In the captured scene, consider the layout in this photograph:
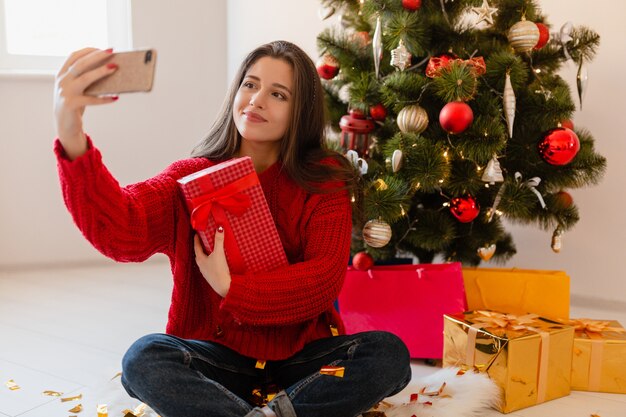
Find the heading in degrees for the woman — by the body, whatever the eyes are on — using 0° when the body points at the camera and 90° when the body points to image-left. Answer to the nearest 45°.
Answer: approximately 0°

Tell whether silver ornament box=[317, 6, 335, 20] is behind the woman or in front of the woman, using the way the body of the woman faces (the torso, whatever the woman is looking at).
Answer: behind

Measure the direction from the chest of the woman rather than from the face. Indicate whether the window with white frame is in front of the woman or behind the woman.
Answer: behind

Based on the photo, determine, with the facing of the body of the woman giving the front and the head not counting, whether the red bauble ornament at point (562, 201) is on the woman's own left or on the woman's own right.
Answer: on the woman's own left

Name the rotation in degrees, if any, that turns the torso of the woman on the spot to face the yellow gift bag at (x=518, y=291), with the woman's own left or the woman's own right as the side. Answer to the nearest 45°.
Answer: approximately 135° to the woman's own left
